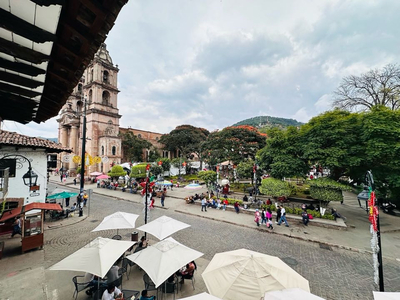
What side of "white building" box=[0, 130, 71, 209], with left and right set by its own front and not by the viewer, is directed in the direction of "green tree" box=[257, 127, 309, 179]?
left

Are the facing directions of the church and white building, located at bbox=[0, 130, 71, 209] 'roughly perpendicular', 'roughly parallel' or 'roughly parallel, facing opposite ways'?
roughly perpendicular

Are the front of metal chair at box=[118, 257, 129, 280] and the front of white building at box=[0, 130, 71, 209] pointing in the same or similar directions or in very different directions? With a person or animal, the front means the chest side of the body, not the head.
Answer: very different directions

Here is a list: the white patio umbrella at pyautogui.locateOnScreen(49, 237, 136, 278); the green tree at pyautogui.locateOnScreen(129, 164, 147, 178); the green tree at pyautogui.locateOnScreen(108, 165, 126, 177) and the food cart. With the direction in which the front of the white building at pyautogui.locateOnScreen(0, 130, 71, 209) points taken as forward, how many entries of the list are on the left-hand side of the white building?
2

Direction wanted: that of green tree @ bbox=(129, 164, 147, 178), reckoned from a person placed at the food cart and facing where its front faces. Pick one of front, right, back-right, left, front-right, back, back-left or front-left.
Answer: left

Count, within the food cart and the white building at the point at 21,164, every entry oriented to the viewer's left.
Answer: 0

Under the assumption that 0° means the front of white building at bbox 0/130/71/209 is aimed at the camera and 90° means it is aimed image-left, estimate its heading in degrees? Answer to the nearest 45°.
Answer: approximately 315°

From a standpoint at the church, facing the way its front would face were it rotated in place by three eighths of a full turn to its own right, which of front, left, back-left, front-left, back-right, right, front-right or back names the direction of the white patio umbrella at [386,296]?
back

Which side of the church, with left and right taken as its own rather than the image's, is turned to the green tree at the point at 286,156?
left
